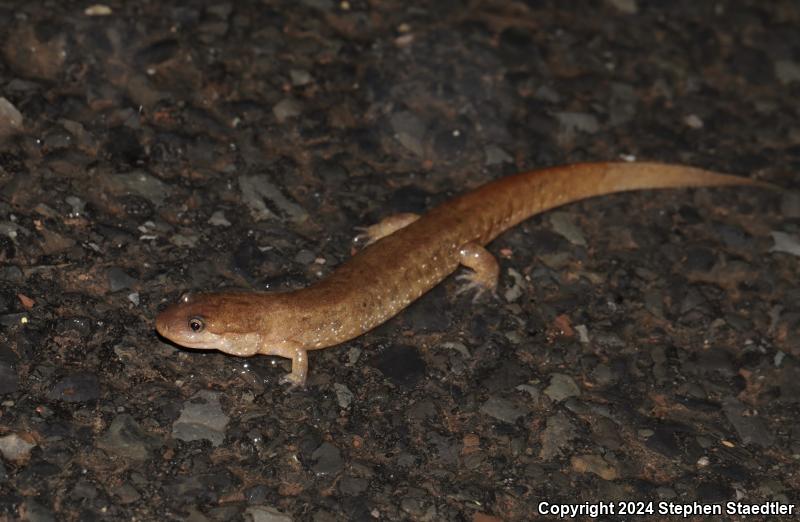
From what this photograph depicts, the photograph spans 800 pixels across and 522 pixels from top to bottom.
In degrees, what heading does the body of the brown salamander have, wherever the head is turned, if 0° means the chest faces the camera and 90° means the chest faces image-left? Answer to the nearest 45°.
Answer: approximately 45°
